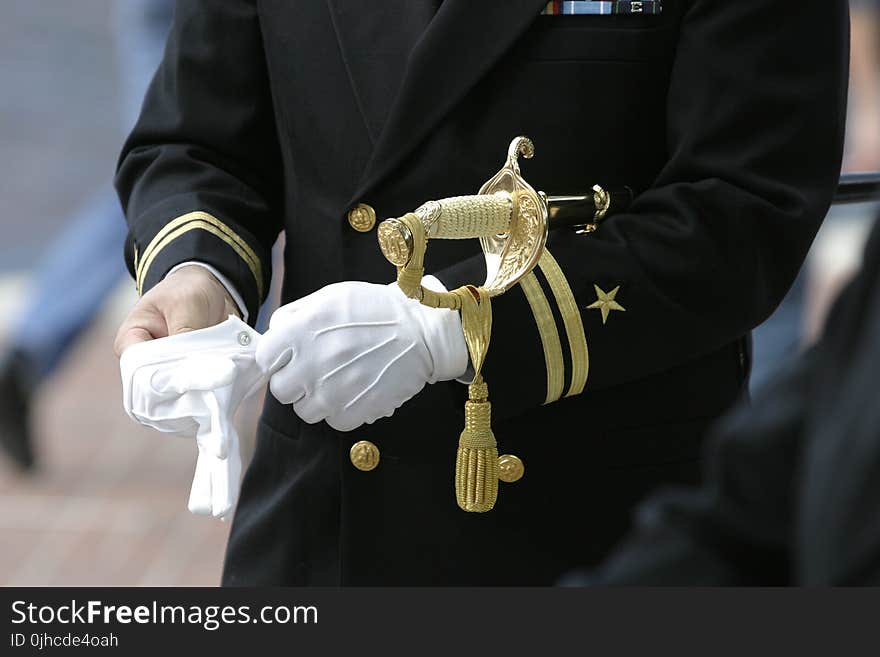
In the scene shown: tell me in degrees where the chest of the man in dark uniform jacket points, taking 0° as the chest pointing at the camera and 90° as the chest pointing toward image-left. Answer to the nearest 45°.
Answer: approximately 45°

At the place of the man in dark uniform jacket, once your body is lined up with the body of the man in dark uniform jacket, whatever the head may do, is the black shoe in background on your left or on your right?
on your right

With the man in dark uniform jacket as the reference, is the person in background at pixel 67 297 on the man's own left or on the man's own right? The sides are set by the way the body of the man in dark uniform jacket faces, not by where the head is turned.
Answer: on the man's own right
